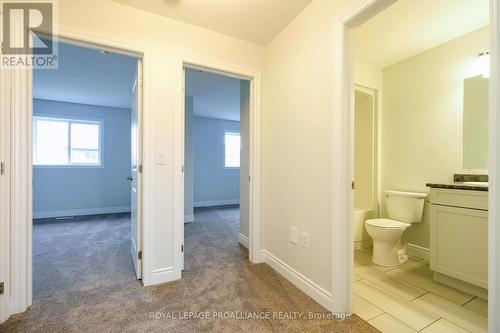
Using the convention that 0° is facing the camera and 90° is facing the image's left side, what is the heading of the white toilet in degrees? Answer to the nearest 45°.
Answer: approximately 45°

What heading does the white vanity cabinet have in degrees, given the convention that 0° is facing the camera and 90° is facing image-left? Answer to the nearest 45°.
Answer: approximately 45°

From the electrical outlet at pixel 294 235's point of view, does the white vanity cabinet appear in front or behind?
behind

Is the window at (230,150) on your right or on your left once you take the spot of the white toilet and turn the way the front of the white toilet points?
on your right

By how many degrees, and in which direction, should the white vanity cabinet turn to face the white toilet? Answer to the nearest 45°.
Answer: approximately 90° to its right

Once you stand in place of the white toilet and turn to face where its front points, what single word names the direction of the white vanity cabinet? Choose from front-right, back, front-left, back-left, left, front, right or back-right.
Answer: left
